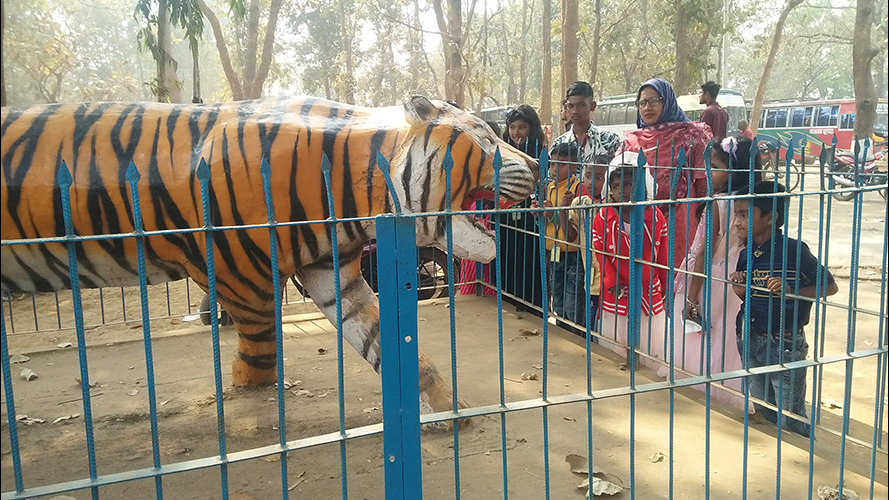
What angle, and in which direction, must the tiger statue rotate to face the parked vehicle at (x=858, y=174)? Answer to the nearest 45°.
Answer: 0° — it already faces it

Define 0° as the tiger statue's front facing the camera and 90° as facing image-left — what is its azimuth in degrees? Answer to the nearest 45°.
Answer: approximately 270°

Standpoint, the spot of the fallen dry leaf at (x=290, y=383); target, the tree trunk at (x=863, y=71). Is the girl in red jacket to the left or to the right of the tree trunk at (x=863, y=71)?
right

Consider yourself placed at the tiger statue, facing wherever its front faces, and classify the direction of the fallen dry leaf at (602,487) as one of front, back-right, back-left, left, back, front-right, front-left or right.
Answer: front-right

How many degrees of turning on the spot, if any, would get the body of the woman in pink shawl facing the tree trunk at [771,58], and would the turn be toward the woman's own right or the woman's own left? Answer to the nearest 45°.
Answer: approximately 135° to the woman's own right

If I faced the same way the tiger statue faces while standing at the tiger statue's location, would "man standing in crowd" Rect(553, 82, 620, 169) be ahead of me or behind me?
ahead

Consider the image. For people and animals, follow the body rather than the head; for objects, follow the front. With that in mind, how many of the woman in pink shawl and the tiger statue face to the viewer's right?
1

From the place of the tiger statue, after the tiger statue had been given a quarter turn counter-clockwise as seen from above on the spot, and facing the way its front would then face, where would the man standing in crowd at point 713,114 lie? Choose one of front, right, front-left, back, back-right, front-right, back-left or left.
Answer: front-right

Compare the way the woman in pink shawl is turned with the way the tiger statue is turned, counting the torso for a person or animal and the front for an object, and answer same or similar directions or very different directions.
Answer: very different directions
